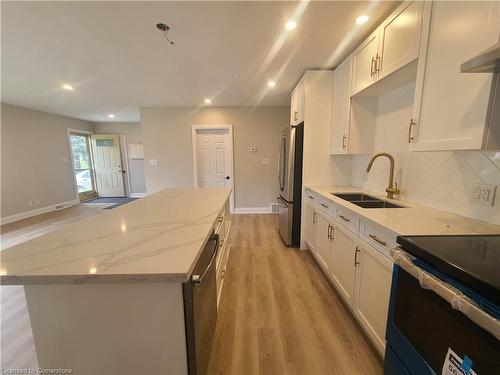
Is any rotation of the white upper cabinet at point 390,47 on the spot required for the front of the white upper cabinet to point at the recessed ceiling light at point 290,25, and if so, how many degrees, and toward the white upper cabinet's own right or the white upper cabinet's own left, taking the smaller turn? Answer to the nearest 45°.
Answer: approximately 45° to the white upper cabinet's own right

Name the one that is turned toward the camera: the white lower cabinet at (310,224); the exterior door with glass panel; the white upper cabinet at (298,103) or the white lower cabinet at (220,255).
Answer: the exterior door with glass panel

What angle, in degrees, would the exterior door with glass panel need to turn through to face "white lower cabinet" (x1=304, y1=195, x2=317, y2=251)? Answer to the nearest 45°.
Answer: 0° — it already faces it

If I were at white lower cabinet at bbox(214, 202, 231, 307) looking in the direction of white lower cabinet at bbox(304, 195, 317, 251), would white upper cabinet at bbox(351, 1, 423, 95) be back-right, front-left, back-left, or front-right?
front-right

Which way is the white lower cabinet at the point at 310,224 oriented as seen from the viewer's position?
to the viewer's left

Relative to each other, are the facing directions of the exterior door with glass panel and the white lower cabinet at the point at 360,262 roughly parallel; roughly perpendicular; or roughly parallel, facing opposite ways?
roughly perpendicular

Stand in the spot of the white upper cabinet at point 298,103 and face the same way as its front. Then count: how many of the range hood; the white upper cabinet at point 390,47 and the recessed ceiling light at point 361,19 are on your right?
0

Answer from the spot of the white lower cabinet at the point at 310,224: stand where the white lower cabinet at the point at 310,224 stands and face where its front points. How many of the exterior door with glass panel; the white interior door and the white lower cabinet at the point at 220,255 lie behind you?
0

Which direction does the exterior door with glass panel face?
toward the camera

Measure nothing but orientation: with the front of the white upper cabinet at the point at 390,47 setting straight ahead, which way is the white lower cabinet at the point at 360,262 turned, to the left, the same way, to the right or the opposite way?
the same way

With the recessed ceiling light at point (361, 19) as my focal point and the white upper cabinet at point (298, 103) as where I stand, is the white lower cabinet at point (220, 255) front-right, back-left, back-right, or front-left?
front-right

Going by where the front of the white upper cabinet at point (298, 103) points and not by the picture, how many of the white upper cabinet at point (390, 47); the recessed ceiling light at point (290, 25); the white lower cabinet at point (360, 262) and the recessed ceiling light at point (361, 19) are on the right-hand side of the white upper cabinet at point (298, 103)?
0

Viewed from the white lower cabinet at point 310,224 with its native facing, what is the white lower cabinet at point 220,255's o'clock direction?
the white lower cabinet at point 220,255 is roughly at 10 o'clock from the white lower cabinet at point 310,224.

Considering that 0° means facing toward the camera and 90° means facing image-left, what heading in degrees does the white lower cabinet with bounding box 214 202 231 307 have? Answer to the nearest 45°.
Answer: approximately 270°

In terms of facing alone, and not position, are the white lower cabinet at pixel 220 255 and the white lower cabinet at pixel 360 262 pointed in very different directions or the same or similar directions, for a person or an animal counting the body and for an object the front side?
very different directions

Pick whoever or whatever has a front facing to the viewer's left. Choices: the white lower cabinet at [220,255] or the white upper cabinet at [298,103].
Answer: the white upper cabinet

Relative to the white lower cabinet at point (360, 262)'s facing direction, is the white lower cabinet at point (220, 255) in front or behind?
in front

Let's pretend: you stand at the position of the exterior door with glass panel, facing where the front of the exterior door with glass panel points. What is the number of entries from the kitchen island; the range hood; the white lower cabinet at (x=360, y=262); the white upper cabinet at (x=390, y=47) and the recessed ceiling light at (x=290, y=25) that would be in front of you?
5

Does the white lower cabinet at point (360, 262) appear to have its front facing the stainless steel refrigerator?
no

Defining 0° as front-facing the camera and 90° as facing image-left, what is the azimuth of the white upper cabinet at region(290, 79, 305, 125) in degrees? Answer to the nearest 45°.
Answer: approximately 90°
